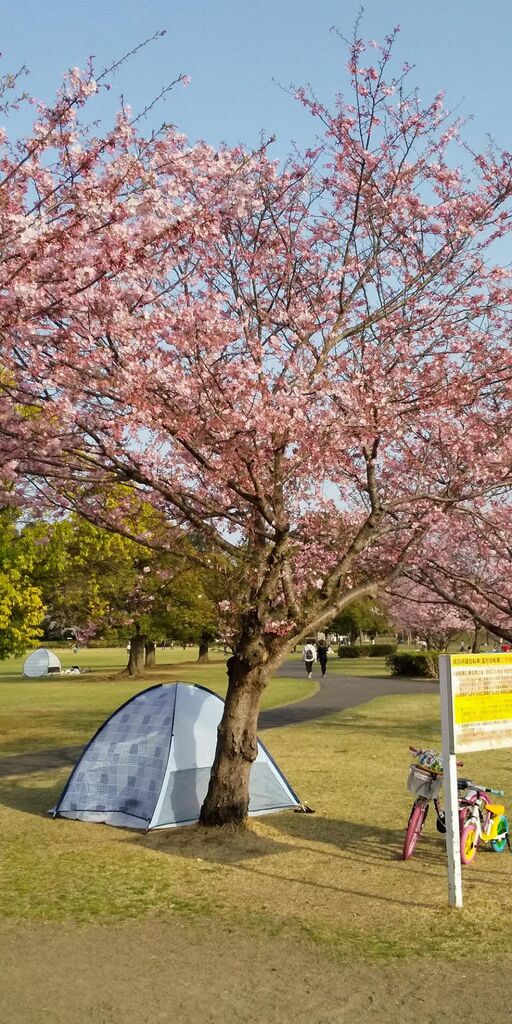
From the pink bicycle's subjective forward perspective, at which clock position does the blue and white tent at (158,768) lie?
The blue and white tent is roughly at 2 o'clock from the pink bicycle.

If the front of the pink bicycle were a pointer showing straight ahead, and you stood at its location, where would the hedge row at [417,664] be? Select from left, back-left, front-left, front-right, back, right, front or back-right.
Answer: back-right

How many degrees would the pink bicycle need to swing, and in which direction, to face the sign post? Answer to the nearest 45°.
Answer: approximately 45° to its left

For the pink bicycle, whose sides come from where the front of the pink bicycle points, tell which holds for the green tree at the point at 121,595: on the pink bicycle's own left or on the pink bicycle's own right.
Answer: on the pink bicycle's own right

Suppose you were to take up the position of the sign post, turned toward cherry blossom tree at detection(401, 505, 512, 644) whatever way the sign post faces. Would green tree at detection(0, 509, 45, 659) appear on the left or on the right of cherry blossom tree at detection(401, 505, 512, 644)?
left

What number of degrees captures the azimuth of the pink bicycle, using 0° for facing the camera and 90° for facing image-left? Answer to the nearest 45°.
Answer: approximately 45°

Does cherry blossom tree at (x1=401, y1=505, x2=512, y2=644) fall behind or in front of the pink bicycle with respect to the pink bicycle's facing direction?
behind
